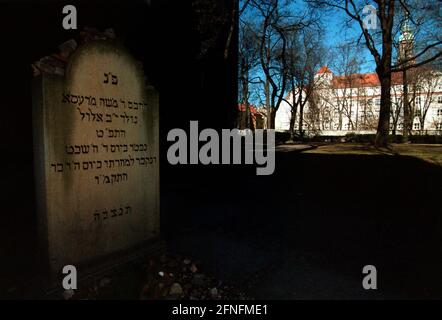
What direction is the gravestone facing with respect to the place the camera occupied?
facing the viewer and to the right of the viewer
